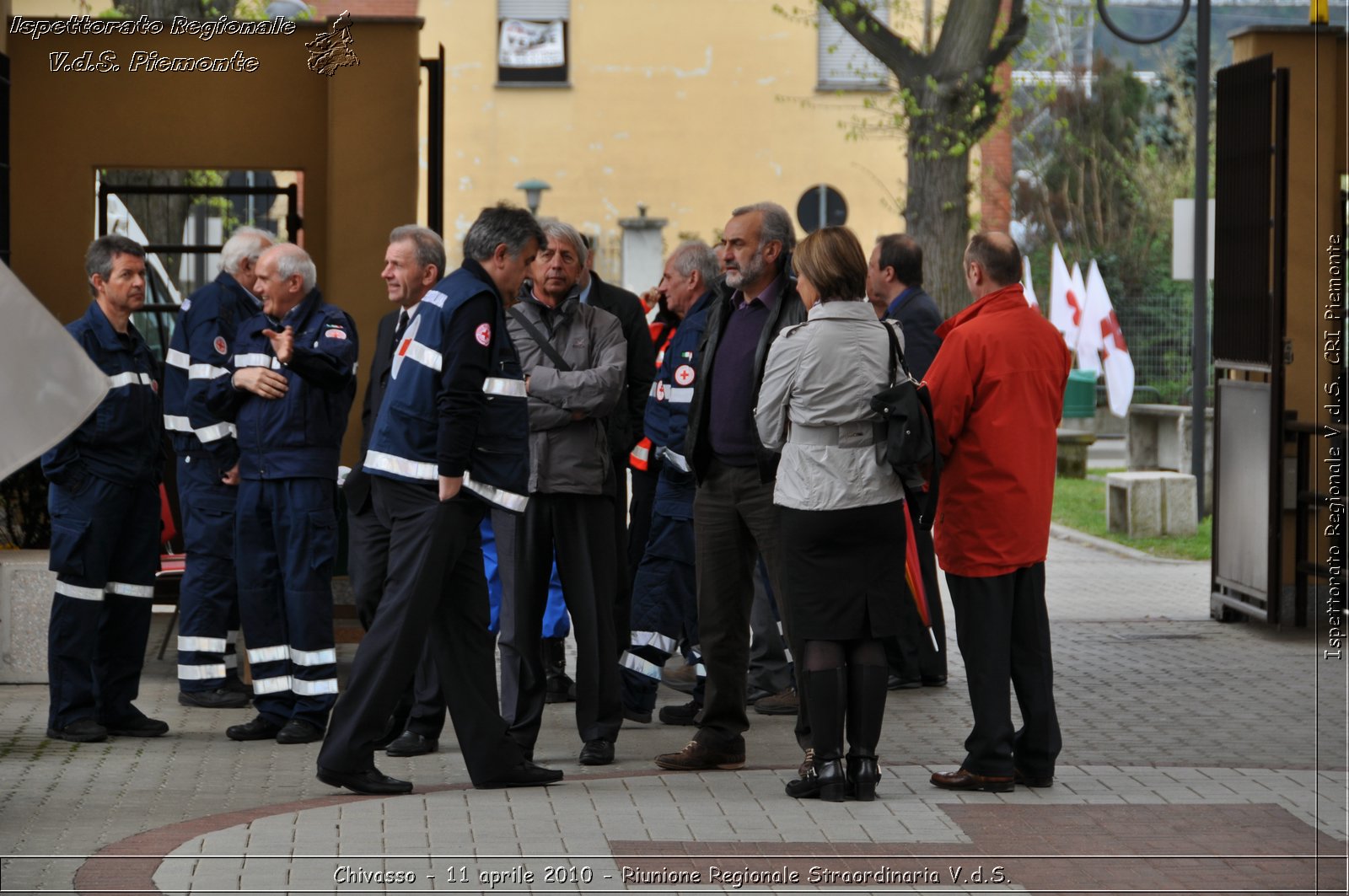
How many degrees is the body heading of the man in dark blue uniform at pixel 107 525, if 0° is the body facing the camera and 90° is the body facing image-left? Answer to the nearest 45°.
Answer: approximately 315°

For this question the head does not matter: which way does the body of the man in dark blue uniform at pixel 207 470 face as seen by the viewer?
to the viewer's right

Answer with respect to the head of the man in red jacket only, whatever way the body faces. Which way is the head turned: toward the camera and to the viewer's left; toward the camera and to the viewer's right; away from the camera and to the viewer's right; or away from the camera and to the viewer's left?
away from the camera and to the viewer's left

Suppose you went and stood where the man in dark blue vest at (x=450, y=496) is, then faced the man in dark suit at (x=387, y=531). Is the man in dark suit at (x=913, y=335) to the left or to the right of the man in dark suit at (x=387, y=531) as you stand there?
right

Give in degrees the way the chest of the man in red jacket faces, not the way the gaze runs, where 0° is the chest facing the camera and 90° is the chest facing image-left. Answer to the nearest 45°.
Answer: approximately 135°

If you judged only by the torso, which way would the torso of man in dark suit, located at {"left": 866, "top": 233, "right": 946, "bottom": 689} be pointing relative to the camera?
to the viewer's left

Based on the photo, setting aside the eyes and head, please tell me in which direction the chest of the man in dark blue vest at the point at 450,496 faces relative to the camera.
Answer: to the viewer's right

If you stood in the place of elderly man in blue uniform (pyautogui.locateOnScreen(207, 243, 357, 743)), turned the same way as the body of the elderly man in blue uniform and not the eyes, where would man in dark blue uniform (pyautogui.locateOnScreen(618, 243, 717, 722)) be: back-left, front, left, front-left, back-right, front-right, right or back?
back-left

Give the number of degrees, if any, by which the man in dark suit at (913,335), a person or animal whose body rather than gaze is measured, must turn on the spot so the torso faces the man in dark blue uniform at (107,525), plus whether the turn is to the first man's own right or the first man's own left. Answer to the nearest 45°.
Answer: approximately 45° to the first man's own left

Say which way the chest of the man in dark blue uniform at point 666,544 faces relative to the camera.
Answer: to the viewer's left

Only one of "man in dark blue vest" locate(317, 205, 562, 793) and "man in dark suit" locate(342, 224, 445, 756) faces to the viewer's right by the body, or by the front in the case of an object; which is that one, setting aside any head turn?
the man in dark blue vest
